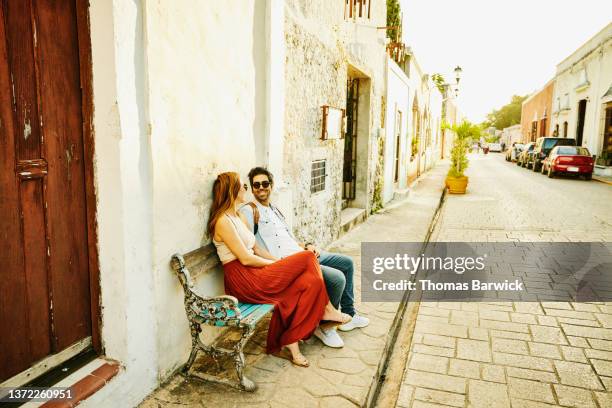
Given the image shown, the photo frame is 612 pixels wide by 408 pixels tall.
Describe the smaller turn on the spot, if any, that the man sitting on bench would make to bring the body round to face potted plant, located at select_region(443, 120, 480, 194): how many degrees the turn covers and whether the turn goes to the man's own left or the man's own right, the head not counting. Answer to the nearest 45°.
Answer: approximately 90° to the man's own left

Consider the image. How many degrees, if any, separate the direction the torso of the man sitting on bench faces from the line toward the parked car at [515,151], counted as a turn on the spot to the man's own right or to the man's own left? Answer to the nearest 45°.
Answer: approximately 90° to the man's own left

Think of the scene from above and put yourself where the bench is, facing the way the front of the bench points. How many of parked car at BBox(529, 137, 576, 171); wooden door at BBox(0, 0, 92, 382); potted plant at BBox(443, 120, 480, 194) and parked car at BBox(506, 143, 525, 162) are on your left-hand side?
3

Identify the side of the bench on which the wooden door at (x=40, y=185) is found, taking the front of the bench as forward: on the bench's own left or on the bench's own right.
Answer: on the bench's own right

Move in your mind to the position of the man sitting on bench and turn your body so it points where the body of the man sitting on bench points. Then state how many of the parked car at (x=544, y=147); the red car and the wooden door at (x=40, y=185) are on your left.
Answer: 2

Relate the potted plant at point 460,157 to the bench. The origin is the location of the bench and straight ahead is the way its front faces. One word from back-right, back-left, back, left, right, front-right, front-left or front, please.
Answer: left

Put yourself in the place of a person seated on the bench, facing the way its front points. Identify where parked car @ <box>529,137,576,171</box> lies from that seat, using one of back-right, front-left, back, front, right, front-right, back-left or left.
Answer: left

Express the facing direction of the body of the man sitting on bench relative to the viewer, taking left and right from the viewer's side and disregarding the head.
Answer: facing the viewer and to the right of the viewer

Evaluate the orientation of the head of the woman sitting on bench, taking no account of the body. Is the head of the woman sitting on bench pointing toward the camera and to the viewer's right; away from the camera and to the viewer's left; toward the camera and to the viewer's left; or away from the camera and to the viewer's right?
away from the camera and to the viewer's right

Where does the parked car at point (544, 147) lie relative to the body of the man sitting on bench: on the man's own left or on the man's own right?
on the man's own left

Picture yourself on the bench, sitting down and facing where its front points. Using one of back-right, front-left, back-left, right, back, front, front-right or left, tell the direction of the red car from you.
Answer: left
